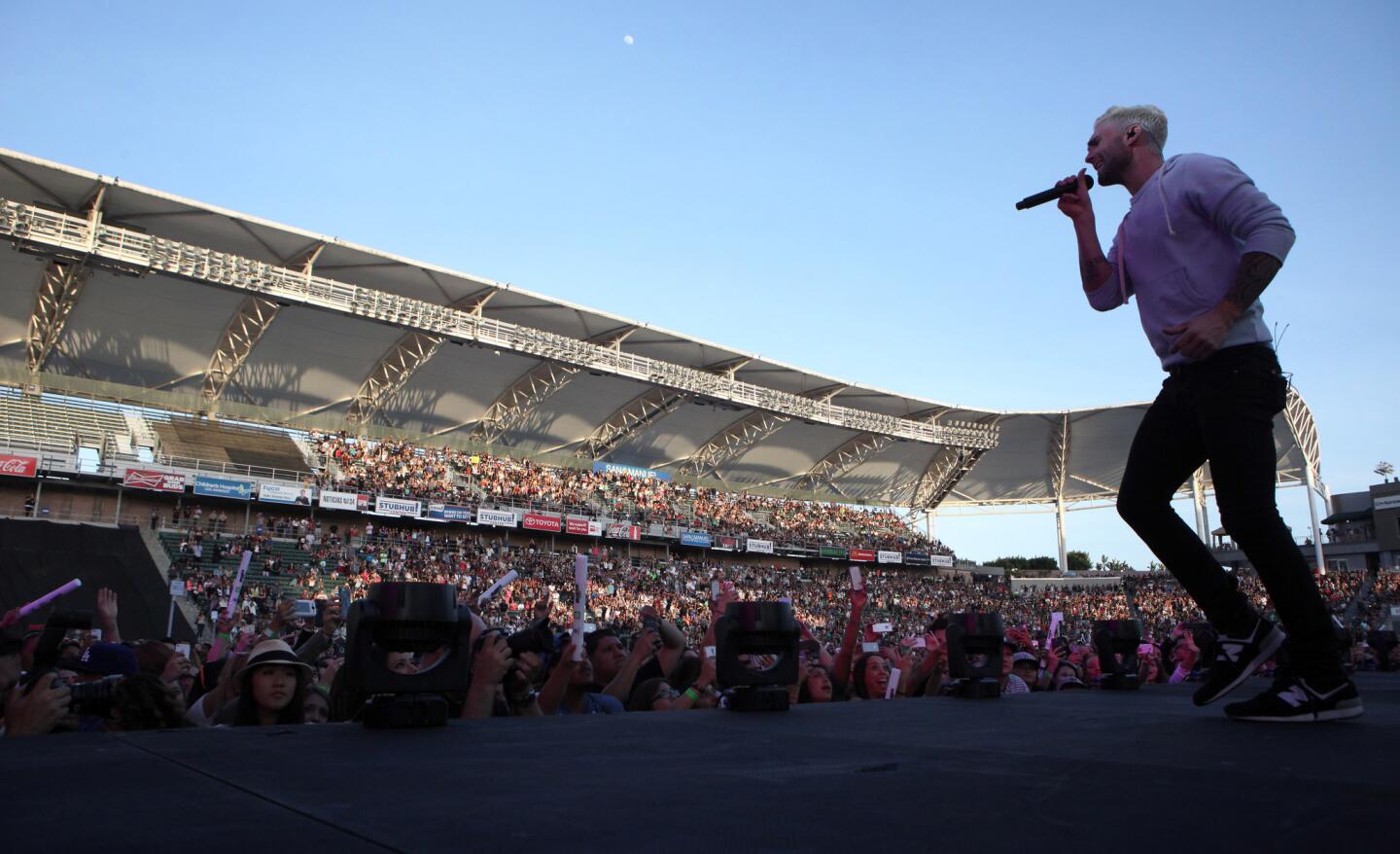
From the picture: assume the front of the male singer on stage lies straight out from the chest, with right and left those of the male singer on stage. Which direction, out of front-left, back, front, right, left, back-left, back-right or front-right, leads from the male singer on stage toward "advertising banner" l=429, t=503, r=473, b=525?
right

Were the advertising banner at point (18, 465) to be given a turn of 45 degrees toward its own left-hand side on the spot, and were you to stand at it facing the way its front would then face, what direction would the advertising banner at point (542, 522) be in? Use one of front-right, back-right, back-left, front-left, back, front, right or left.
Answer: front-left

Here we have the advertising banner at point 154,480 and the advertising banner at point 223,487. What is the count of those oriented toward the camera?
2

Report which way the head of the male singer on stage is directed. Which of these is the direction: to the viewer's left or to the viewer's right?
to the viewer's left

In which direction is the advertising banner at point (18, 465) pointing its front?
toward the camera

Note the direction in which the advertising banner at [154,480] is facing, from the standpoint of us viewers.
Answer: facing the viewer

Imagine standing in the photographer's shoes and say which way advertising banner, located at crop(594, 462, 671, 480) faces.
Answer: facing the viewer and to the right of the viewer

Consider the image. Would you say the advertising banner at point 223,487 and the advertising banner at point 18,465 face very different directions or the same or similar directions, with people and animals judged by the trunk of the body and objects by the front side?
same or similar directions

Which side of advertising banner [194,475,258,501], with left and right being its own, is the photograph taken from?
front

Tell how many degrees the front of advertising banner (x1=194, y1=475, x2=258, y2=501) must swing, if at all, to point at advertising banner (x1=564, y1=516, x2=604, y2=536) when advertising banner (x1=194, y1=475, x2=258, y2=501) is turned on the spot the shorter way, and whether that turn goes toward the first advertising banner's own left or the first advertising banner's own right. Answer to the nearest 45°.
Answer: approximately 90° to the first advertising banner's own left

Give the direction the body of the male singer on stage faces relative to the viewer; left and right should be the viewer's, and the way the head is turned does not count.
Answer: facing the viewer and to the left of the viewer

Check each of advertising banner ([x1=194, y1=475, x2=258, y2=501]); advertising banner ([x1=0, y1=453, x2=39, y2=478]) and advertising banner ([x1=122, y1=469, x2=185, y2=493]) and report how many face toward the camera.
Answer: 3
